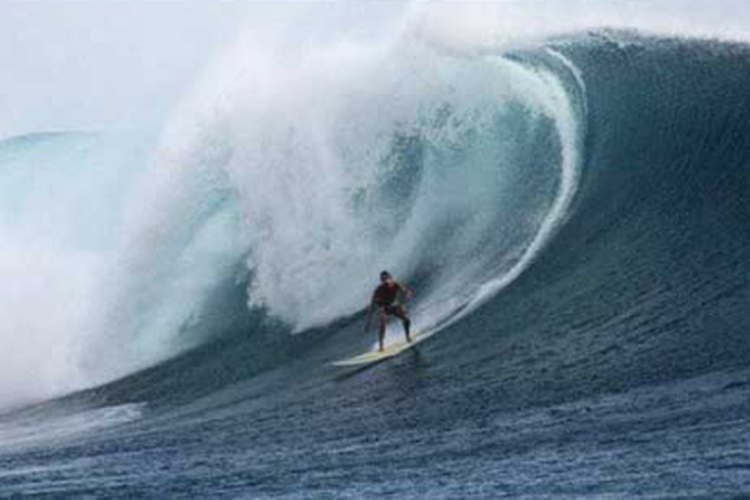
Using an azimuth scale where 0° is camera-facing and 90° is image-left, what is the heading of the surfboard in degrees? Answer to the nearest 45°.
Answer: approximately 270°
